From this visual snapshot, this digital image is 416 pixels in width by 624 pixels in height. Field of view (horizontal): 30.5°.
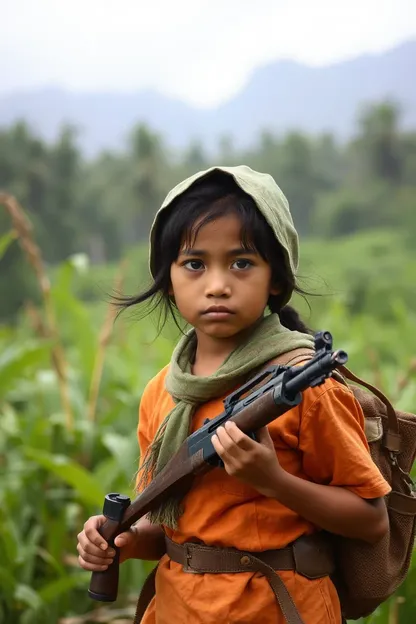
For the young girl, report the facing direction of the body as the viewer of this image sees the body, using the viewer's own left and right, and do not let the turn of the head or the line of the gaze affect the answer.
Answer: facing the viewer and to the left of the viewer

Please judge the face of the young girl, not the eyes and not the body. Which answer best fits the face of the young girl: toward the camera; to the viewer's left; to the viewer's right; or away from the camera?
toward the camera
